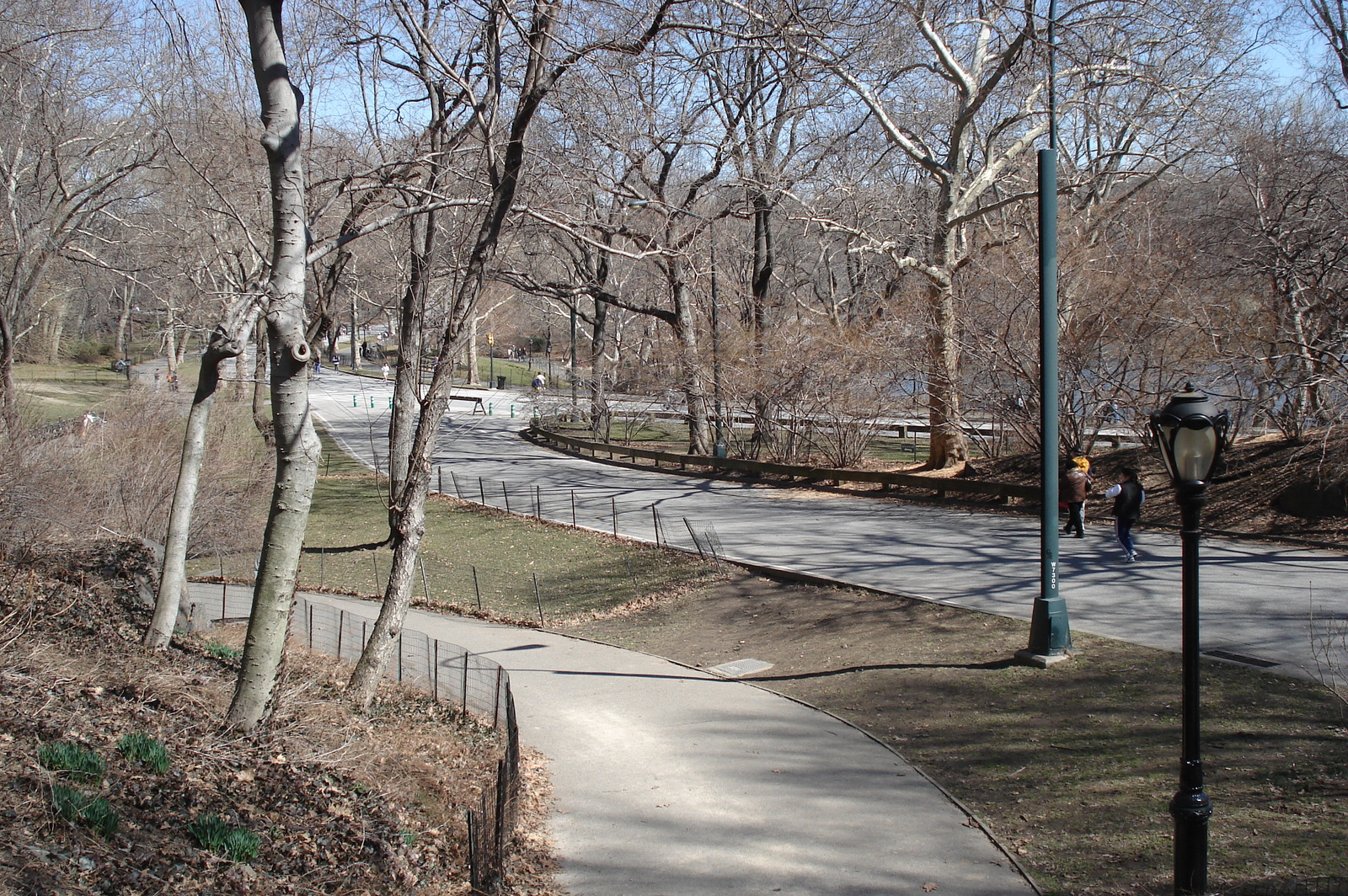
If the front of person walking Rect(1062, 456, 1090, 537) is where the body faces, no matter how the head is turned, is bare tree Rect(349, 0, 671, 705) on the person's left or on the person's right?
on the person's left

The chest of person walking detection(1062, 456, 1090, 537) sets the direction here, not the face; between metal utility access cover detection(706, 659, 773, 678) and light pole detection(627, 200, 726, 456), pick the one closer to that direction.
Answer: the light pole

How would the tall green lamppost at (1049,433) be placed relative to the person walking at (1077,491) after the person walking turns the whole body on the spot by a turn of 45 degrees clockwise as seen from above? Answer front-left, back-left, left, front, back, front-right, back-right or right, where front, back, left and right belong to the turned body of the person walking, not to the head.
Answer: back

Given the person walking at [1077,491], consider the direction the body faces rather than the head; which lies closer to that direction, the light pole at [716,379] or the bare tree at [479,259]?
the light pole

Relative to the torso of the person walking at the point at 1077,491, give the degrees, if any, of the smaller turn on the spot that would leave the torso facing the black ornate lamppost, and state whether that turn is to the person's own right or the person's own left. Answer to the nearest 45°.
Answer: approximately 135° to the person's own left

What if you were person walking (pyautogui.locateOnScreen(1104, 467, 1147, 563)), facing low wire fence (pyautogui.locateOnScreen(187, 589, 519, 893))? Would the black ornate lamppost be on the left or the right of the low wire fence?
left

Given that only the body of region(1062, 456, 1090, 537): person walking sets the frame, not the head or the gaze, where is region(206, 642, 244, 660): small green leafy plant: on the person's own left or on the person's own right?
on the person's own left
